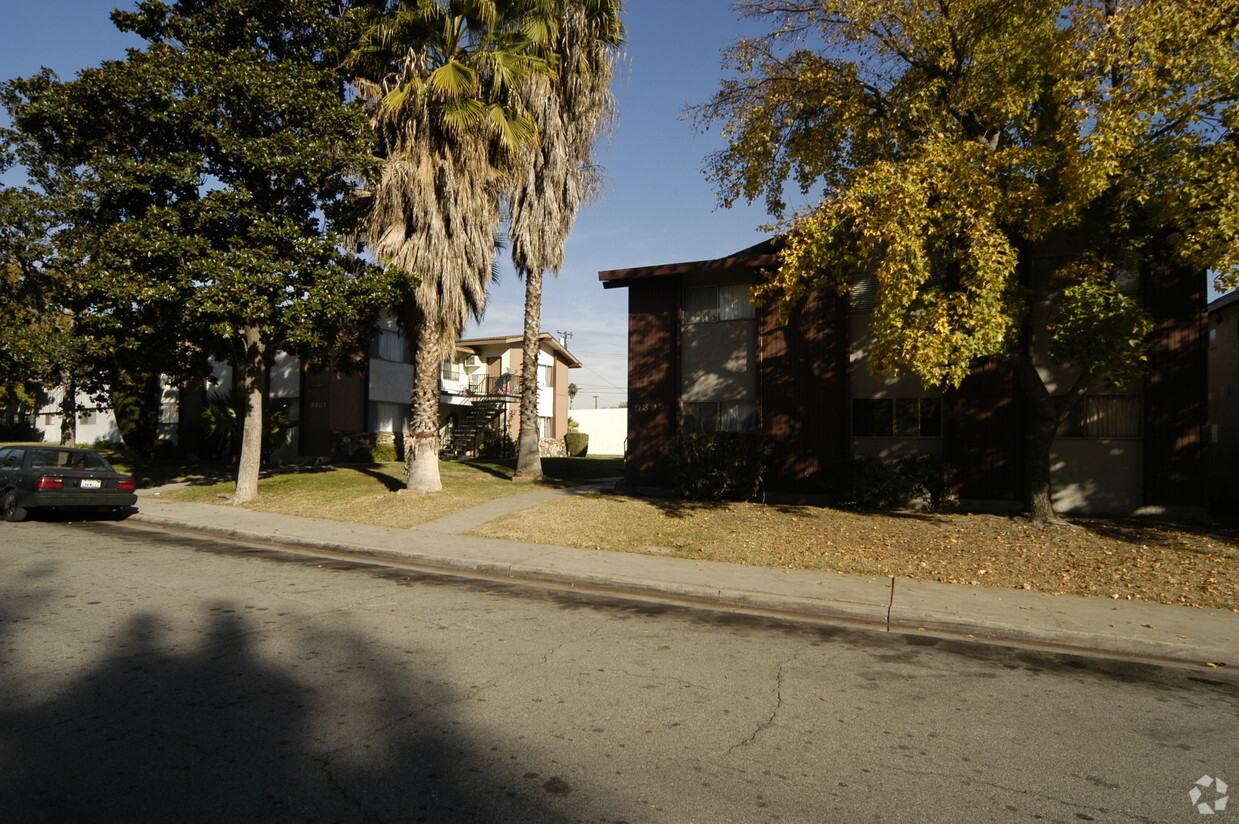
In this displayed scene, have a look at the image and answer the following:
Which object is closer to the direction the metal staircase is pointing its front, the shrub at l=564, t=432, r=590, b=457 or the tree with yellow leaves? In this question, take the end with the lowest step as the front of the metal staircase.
the tree with yellow leaves

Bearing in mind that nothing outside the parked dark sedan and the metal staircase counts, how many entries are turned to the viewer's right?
0

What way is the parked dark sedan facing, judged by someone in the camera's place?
facing away from the viewer and to the left of the viewer

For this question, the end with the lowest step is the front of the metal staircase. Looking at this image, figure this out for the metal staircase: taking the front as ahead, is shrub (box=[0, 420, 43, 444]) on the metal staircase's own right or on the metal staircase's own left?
on the metal staircase's own right

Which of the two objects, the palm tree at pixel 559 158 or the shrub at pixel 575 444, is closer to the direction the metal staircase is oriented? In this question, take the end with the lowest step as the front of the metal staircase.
the palm tree

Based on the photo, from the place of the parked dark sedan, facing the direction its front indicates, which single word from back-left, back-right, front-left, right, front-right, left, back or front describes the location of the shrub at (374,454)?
right

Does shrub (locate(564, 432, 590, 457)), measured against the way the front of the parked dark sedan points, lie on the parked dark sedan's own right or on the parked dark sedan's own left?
on the parked dark sedan's own right

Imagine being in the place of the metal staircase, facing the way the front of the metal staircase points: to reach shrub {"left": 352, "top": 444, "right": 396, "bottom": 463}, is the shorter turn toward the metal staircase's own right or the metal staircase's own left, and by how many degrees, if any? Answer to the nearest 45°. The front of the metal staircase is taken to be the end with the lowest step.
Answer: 0° — it already faces it

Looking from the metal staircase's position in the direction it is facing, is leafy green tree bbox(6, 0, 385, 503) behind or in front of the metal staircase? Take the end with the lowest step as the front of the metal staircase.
in front

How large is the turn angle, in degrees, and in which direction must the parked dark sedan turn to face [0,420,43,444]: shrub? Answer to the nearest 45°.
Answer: approximately 45° to its right

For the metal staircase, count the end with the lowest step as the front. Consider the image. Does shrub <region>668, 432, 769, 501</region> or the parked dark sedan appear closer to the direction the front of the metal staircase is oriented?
the parked dark sedan

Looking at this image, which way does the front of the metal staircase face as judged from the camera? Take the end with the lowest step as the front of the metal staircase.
facing the viewer and to the left of the viewer

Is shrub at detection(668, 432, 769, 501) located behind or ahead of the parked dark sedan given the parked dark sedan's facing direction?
behind
